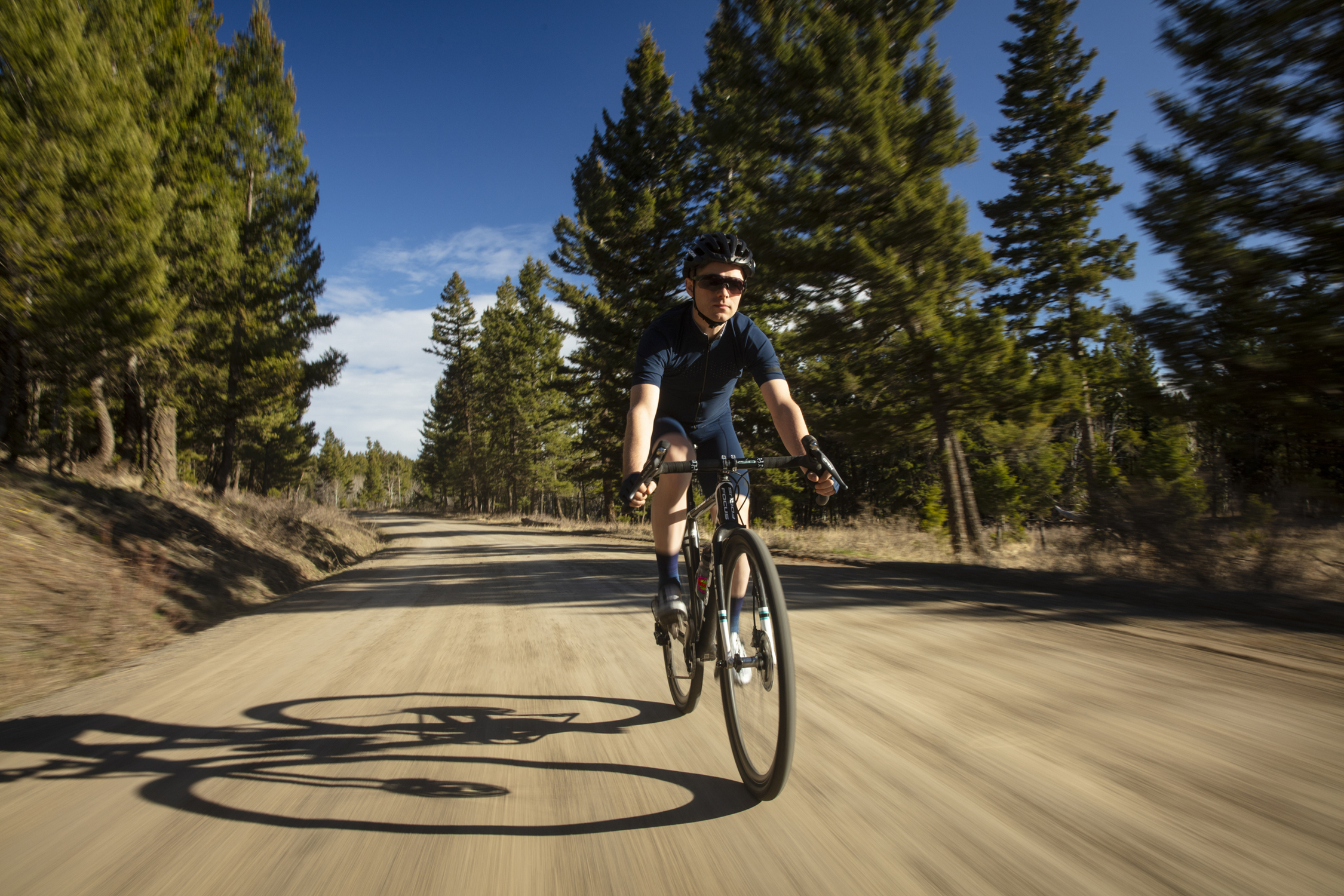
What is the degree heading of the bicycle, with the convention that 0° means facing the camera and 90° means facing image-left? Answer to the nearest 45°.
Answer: approximately 0°

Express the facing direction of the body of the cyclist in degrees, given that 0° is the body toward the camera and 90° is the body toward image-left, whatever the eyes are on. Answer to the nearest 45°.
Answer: approximately 0°

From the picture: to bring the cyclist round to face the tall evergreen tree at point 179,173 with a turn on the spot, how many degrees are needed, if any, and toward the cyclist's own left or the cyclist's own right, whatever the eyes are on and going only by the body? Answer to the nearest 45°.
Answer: approximately 135° to the cyclist's own right

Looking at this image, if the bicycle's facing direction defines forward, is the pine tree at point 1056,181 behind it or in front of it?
behind

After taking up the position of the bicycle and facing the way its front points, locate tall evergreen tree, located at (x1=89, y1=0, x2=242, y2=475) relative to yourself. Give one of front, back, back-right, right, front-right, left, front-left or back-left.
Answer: back-right

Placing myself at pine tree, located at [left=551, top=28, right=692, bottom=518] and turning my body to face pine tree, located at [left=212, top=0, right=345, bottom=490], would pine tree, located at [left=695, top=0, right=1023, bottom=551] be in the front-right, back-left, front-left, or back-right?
back-left

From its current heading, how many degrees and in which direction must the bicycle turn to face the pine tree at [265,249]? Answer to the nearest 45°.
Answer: approximately 135° to its right

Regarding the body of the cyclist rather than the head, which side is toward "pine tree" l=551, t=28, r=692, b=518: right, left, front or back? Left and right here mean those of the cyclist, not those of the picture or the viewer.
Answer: back
